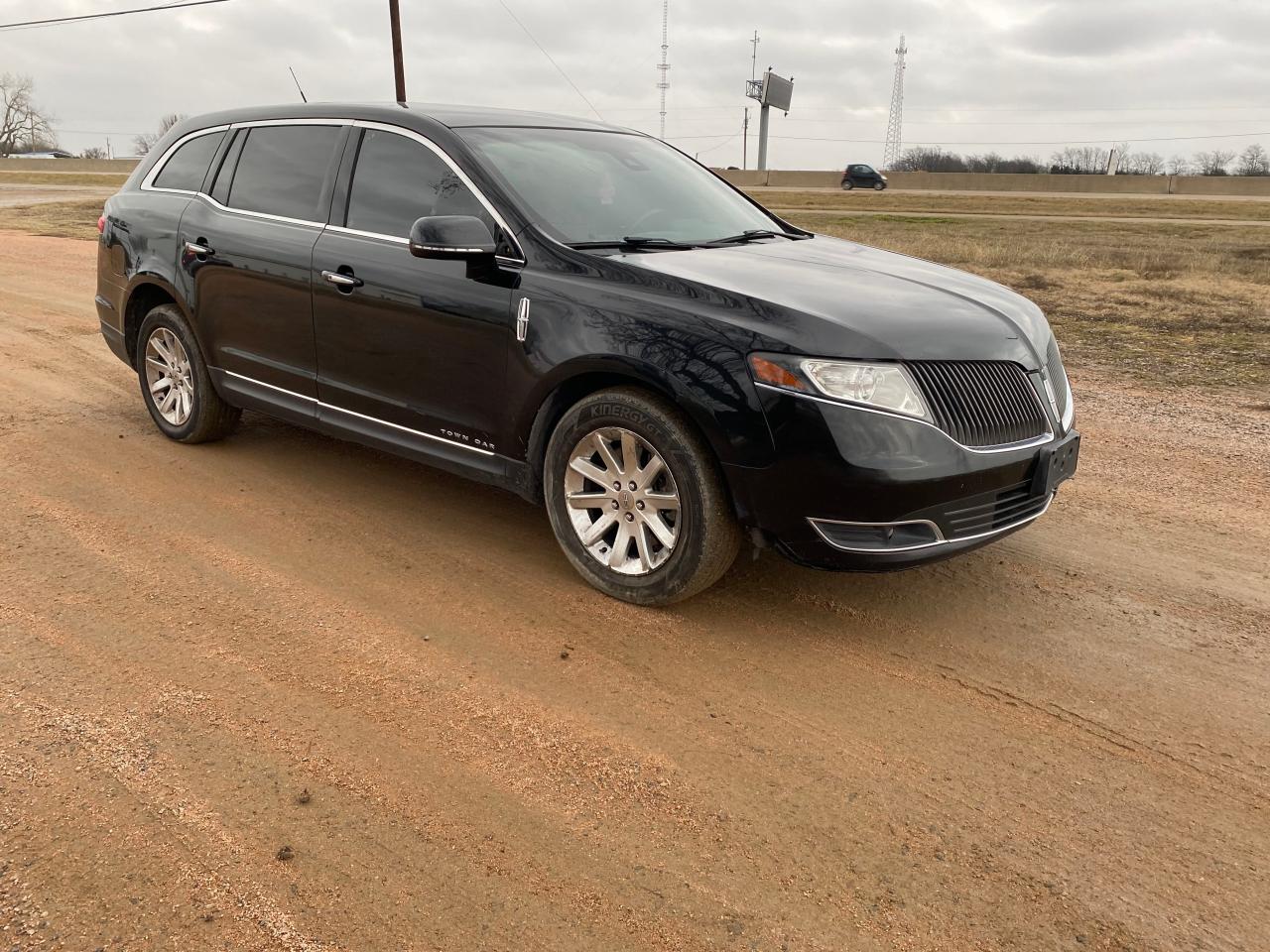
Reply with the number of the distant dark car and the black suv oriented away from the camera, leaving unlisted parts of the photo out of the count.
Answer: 0

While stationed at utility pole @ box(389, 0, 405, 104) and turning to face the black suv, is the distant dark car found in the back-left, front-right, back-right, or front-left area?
back-left

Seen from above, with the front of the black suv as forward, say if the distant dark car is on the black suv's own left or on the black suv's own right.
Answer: on the black suv's own left

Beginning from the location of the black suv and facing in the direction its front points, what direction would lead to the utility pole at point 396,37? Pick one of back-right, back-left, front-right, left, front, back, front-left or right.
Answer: back-left

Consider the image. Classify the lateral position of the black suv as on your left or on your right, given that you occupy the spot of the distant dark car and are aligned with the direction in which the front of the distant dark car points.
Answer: on your right

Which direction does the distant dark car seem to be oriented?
to the viewer's right

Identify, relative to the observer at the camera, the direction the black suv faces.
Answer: facing the viewer and to the right of the viewer

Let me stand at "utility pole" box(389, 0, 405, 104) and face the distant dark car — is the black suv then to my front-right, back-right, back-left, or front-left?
back-right
